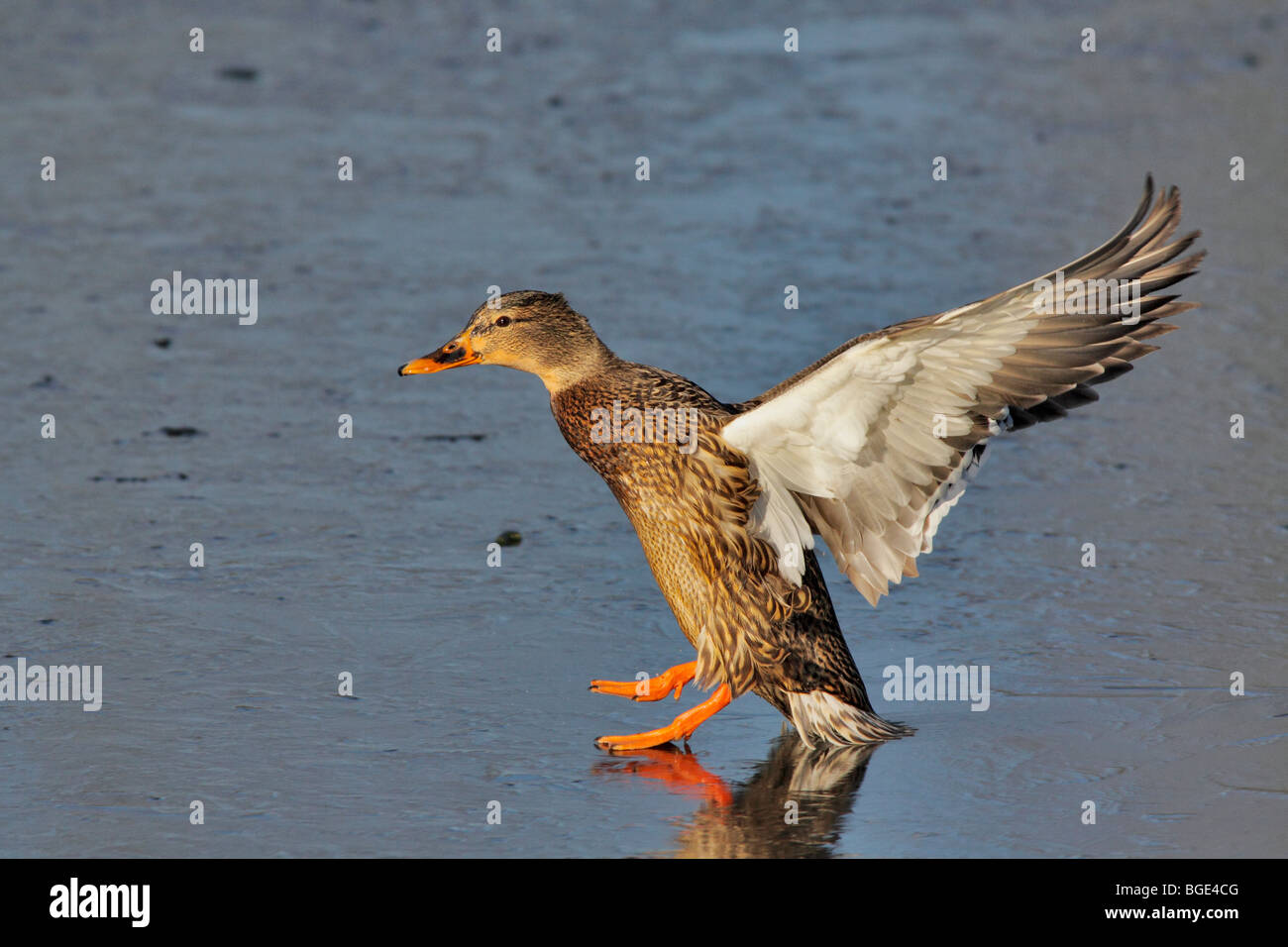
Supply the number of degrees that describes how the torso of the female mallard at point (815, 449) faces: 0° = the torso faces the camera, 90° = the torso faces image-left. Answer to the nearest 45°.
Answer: approximately 90°
